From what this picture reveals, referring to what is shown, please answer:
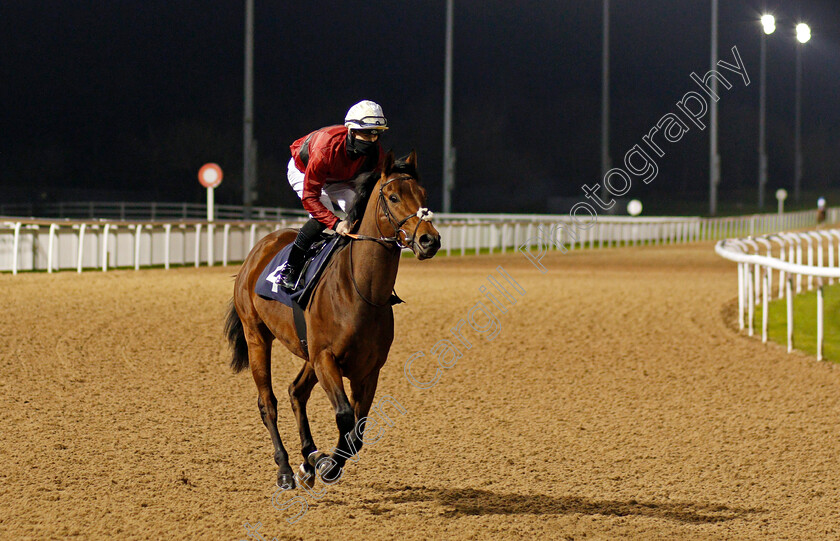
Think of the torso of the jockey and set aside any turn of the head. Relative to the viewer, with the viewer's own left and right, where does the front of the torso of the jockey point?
facing the viewer and to the right of the viewer

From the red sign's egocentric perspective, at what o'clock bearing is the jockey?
The jockey is roughly at 12 o'clock from the red sign.

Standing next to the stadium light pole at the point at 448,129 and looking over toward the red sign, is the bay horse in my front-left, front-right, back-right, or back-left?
front-left

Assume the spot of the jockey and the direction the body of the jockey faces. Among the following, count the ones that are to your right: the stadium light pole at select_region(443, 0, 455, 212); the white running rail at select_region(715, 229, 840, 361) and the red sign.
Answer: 0

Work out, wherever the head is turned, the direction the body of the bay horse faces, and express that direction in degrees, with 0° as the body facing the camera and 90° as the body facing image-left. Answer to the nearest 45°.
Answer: approximately 315°

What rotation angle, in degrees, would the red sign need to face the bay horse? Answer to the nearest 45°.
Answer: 0° — it already faces it

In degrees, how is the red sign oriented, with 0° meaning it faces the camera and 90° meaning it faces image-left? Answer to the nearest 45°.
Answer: approximately 0°

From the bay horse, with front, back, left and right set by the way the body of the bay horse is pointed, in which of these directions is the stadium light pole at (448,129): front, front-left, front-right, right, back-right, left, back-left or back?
back-left

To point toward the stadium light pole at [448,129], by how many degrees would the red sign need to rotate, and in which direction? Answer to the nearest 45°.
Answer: approximately 135° to its left

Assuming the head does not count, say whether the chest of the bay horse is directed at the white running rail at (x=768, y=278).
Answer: no

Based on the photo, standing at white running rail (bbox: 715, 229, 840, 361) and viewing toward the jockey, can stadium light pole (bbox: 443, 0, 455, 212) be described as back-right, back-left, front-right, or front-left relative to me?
back-right

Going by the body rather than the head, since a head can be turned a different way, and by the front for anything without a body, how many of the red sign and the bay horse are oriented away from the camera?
0

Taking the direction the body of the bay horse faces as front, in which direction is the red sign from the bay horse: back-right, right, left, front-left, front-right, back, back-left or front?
back-left

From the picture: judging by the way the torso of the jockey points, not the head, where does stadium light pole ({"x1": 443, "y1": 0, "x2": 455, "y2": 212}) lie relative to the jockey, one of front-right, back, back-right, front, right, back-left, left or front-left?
back-left

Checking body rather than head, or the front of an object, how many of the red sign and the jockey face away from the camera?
0
